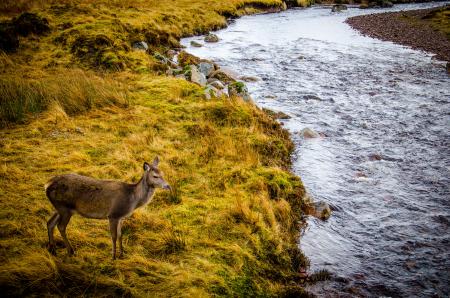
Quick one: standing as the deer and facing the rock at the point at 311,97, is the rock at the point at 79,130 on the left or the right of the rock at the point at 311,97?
left

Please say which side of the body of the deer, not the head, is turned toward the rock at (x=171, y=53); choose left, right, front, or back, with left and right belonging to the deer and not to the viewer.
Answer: left

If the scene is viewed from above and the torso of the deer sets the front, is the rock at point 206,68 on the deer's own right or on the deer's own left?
on the deer's own left

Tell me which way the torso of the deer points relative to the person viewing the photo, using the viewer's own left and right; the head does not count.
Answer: facing to the right of the viewer

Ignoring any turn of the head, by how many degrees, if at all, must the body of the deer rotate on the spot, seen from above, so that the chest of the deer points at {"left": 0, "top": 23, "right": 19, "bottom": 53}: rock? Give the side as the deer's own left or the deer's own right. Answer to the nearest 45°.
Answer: approximately 90° to the deer's own left

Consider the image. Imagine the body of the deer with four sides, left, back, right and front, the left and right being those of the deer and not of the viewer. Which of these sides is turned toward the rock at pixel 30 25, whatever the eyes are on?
left

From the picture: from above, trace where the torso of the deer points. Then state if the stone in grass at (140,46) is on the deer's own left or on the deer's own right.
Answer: on the deer's own left

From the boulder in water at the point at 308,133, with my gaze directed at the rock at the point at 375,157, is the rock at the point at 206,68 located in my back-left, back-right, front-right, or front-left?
back-left

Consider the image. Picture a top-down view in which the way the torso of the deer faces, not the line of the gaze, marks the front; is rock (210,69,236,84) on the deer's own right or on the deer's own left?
on the deer's own left

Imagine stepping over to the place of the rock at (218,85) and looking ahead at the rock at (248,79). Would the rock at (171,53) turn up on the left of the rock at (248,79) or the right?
left
